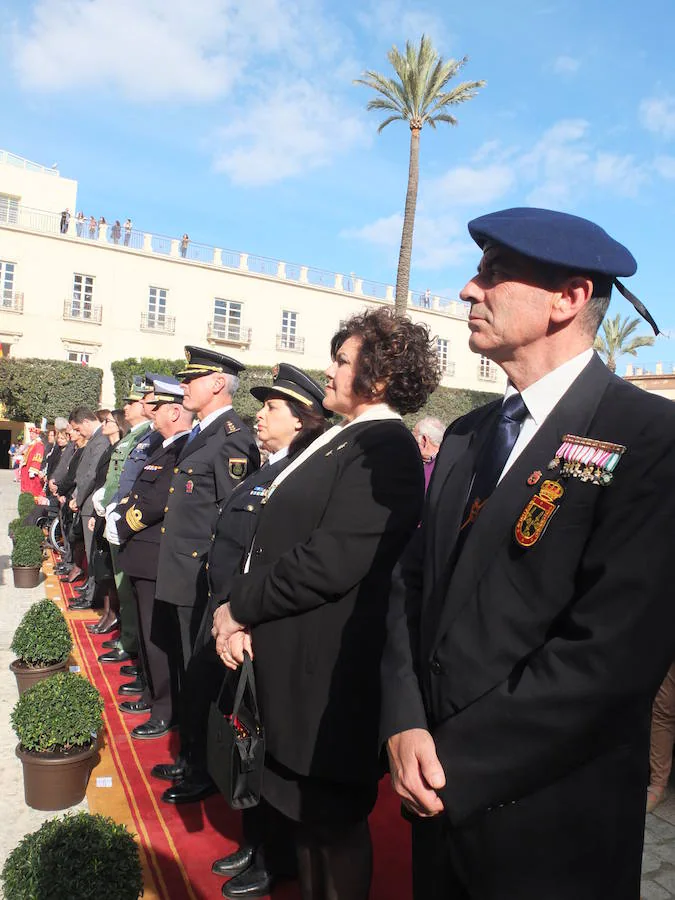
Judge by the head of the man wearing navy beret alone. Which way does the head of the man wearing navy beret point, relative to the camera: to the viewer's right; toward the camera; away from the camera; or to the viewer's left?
to the viewer's left

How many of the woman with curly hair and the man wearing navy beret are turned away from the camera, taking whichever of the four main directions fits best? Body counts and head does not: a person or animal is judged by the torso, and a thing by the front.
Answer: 0

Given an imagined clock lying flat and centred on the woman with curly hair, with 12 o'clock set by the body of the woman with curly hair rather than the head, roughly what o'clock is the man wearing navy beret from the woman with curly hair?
The man wearing navy beret is roughly at 8 o'clock from the woman with curly hair.

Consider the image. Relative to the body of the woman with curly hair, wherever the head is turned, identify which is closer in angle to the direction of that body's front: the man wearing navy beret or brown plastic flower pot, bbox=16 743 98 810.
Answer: the brown plastic flower pot

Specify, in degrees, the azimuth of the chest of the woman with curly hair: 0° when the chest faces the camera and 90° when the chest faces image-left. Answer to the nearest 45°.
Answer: approximately 90°

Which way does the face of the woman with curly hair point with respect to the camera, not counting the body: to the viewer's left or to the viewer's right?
to the viewer's left
